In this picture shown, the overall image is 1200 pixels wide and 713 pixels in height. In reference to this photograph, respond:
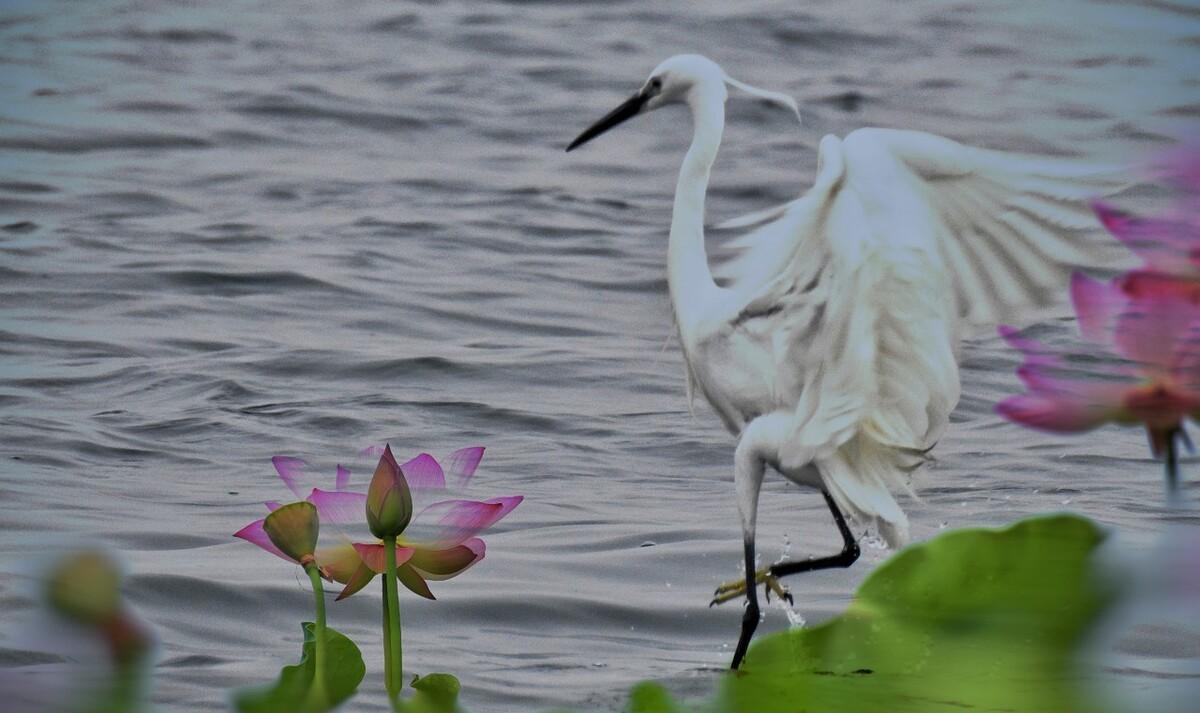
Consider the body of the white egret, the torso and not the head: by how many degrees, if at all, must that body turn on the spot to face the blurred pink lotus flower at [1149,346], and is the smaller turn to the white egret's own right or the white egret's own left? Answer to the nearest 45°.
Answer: approximately 90° to the white egret's own left

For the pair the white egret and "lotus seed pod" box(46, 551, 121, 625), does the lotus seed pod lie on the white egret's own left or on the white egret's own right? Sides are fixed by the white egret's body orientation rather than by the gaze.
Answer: on the white egret's own left

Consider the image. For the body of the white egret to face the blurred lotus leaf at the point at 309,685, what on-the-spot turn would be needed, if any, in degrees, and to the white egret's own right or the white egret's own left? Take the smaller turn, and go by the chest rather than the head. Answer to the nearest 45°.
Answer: approximately 90° to the white egret's own left

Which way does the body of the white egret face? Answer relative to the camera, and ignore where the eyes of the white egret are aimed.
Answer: to the viewer's left

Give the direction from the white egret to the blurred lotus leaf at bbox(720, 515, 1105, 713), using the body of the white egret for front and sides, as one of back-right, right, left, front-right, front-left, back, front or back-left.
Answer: left
